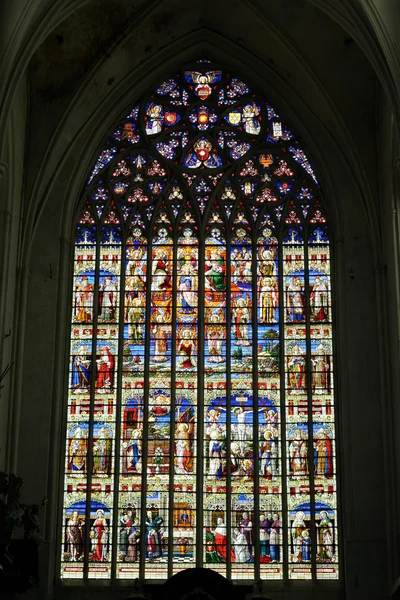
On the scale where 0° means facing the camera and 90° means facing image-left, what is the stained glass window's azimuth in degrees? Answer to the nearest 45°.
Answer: approximately 0°
